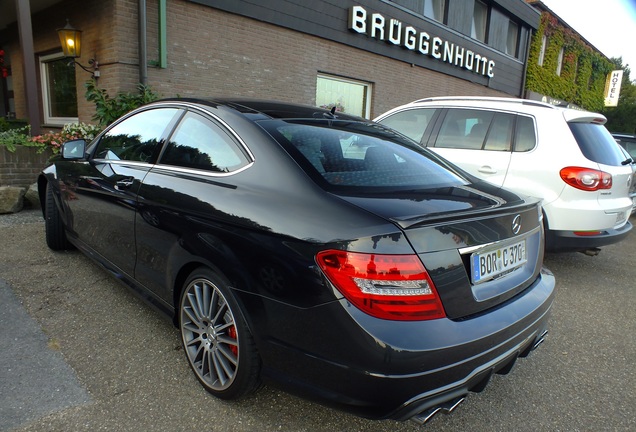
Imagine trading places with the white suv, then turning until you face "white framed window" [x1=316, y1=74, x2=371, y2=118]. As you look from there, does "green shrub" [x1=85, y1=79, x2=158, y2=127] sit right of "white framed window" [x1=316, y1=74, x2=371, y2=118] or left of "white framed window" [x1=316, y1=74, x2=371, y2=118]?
left

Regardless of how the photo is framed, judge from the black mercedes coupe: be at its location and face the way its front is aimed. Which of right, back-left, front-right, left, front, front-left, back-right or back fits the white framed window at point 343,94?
front-right

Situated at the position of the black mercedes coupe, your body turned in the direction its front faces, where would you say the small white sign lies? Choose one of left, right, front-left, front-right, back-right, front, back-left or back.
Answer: right

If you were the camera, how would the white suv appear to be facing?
facing away from the viewer and to the left of the viewer

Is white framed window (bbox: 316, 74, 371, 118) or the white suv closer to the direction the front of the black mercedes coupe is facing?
the white framed window

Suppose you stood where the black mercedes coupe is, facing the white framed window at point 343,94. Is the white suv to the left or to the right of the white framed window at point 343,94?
right

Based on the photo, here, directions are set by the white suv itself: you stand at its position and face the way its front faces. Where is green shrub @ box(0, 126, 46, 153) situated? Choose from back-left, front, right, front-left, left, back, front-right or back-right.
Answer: front-left

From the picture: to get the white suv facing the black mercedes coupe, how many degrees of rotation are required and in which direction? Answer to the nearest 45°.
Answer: approximately 135° to its left

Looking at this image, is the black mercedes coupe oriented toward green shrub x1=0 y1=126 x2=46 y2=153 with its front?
yes

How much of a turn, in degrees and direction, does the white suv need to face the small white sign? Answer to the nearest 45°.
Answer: approximately 45° to its right

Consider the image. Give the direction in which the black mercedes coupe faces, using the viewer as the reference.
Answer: facing away from the viewer and to the left of the viewer

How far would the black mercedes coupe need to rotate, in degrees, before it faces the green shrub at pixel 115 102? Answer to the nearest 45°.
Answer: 0° — it already faces it

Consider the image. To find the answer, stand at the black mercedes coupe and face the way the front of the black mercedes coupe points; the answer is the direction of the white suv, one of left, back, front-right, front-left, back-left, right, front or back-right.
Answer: right

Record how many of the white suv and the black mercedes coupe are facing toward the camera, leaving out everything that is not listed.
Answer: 0
